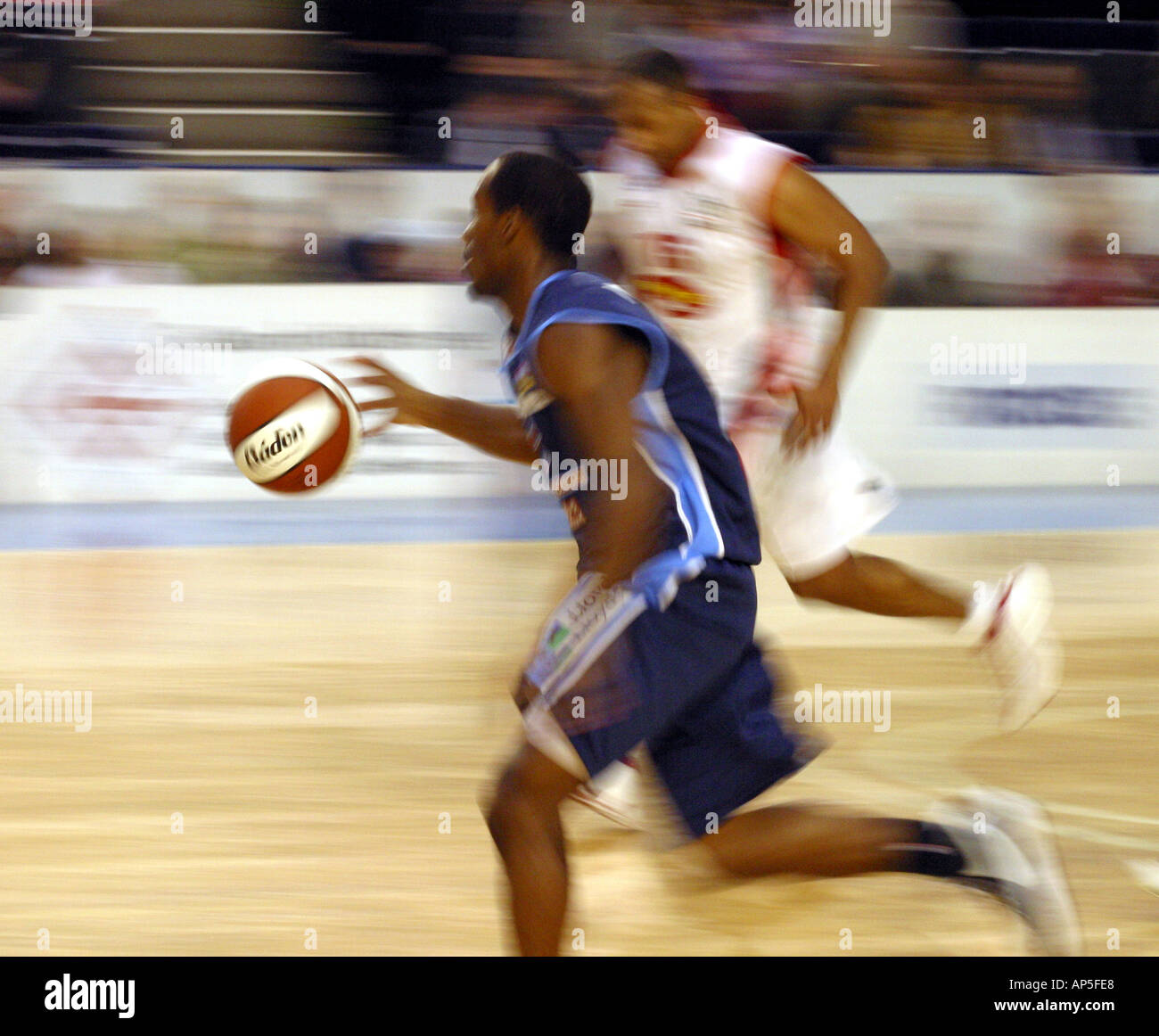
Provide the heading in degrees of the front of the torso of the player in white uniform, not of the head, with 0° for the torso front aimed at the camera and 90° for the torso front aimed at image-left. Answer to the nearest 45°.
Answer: approximately 45°

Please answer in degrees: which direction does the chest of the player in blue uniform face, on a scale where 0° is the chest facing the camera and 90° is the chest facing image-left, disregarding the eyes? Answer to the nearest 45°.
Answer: approximately 90°

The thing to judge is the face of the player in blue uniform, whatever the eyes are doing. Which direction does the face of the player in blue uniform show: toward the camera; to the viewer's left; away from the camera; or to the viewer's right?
to the viewer's left

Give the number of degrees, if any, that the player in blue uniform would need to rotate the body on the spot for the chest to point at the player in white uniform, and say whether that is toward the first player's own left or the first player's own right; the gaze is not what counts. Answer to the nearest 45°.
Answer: approximately 90° to the first player's own right

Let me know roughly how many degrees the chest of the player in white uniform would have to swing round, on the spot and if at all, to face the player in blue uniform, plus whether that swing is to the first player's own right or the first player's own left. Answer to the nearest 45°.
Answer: approximately 45° to the first player's own left
